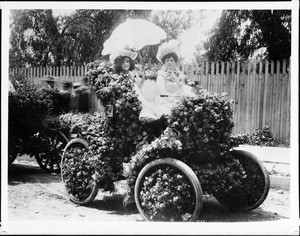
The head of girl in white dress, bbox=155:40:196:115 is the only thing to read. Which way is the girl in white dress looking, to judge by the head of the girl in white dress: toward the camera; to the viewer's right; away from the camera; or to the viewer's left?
toward the camera
